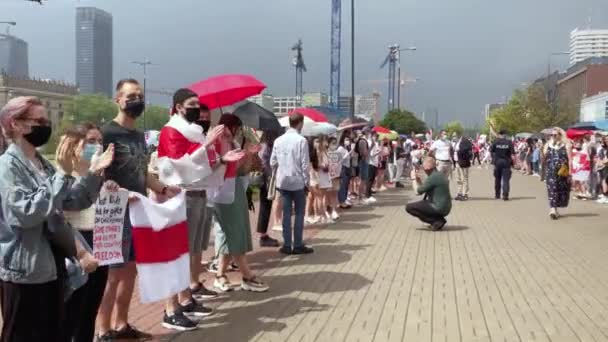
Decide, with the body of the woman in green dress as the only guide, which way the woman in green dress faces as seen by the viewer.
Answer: to the viewer's right

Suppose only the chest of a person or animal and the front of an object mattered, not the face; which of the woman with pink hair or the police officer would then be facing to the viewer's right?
the woman with pink hair

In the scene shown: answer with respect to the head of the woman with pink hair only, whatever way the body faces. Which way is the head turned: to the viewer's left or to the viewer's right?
to the viewer's right

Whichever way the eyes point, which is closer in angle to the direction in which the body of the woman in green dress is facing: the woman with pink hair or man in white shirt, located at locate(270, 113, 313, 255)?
the man in white shirt

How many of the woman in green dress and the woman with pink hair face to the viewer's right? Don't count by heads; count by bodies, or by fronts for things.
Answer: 2

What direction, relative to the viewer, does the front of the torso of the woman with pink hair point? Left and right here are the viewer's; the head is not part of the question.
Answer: facing to the right of the viewer
